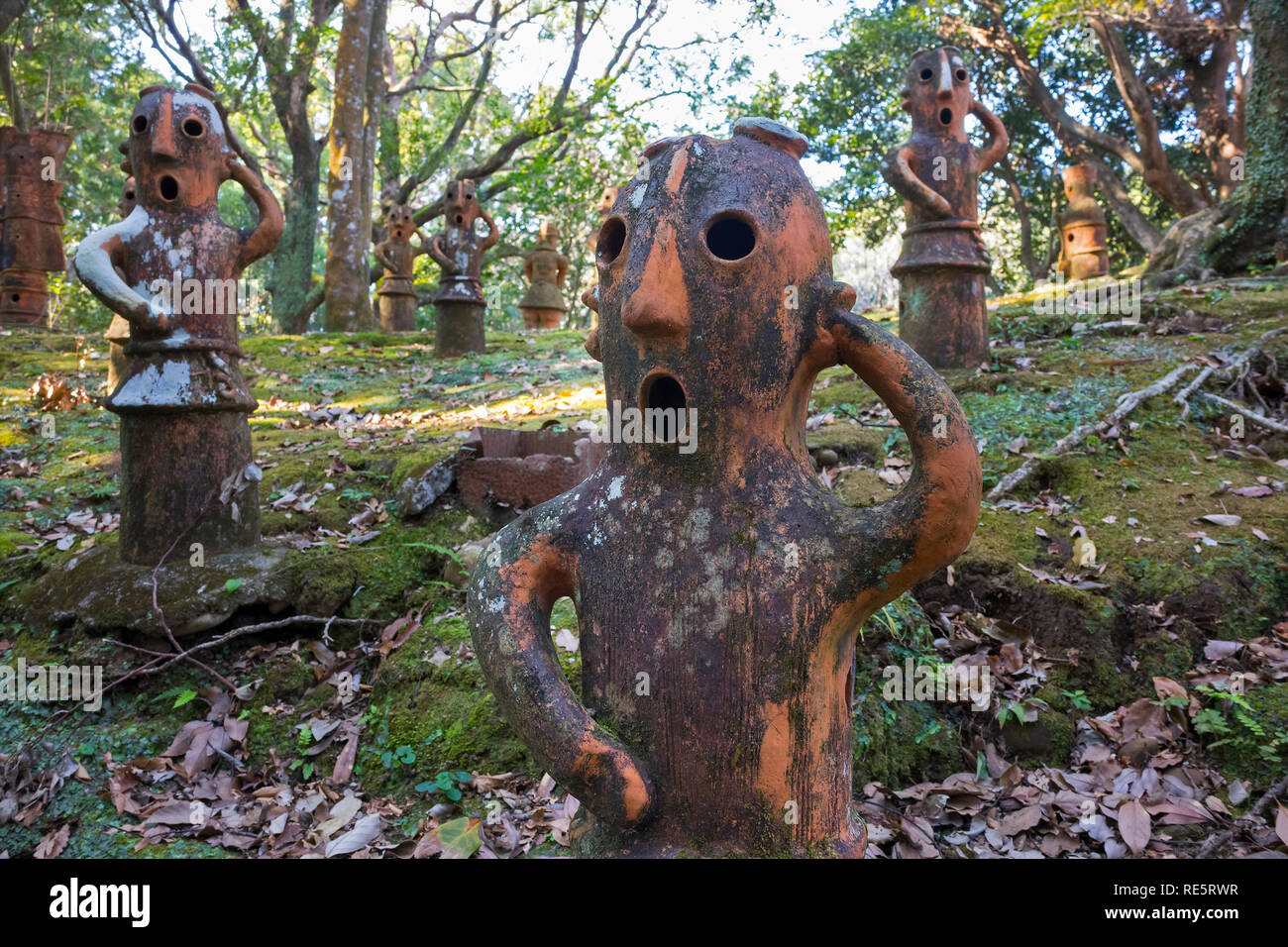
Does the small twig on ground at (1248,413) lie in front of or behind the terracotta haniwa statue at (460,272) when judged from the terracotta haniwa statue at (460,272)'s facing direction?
in front

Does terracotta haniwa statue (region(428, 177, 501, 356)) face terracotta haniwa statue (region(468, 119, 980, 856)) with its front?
yes

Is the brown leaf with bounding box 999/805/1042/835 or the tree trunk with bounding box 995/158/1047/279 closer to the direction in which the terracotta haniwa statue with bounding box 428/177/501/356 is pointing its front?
the brown leaf

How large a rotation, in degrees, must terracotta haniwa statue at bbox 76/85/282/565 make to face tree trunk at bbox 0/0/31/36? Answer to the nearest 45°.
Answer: approximately 180°

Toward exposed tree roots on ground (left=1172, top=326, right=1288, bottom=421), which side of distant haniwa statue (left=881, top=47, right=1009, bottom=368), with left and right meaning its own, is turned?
left

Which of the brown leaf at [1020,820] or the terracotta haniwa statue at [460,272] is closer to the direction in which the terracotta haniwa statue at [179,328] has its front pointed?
the brown leaf

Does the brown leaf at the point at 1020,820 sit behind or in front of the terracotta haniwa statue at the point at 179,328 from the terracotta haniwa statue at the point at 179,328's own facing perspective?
in front

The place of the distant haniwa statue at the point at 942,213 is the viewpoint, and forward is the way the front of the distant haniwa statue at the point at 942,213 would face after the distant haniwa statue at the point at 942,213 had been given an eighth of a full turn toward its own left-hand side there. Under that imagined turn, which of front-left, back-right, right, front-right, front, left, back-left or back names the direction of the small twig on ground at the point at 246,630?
right

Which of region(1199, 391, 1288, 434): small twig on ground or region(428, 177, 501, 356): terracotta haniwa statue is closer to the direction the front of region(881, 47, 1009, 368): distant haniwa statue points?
the small twig on ground

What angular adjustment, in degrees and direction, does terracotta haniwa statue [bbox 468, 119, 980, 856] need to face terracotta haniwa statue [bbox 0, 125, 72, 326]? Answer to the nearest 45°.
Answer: approximately 90° to its right
